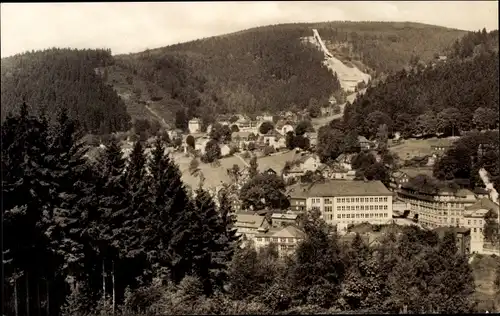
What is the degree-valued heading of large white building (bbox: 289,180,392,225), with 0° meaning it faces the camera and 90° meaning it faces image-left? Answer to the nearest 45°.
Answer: approximately 0°

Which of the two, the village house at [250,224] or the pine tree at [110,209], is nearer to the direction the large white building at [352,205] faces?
the pine tree

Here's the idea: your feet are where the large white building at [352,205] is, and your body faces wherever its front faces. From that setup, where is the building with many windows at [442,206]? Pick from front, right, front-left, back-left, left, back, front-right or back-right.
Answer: left

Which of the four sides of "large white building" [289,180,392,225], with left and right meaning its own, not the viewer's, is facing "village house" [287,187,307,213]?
right

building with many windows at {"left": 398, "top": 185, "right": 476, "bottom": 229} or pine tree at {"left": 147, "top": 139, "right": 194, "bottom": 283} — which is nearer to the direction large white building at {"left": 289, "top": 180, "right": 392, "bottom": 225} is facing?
the pine tree

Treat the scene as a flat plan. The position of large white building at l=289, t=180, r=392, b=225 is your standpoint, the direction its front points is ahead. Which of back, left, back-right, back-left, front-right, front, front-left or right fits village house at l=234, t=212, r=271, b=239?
front-right

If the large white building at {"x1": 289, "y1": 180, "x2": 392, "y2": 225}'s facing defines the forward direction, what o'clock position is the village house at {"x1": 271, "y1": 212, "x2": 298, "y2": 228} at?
The village house is roughly at 2 o'clock from the large white building.

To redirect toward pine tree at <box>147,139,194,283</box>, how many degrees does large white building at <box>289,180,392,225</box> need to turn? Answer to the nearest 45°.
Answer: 0° — it already faces it

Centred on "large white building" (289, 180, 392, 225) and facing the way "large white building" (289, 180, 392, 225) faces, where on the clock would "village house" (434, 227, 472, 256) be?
The village house is roughly at 10 o'clock from the large white building.

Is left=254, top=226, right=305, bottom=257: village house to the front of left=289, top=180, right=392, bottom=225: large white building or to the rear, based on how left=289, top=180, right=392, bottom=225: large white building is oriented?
to the front
